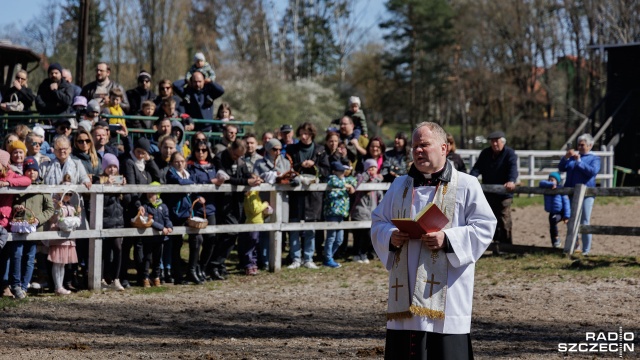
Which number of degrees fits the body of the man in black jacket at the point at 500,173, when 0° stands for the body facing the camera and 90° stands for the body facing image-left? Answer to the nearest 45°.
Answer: approximately 45°

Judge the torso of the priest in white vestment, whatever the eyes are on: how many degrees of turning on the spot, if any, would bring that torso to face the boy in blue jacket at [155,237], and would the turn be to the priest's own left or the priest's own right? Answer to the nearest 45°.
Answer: approximately 90° to the priest's own right

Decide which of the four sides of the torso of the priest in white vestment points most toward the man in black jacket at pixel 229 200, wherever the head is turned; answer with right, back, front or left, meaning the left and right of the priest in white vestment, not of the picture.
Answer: right

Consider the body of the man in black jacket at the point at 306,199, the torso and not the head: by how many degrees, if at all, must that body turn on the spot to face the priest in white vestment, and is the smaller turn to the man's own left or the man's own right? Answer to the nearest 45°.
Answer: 0° — they already face them

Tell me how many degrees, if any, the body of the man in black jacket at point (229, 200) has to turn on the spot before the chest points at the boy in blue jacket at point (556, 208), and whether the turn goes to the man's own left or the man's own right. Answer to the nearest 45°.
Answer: approximately 45° to the man's own left

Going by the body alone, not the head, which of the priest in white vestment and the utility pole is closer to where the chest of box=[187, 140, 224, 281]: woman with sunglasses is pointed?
the priest in white vestment

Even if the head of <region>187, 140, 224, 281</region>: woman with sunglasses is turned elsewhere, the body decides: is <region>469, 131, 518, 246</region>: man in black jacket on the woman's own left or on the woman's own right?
on the woman's own left

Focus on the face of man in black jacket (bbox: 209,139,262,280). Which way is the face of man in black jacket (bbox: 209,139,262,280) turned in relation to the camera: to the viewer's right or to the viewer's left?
to the viewer's right

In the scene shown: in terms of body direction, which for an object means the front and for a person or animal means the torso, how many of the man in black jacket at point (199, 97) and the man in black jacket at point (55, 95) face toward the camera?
2
